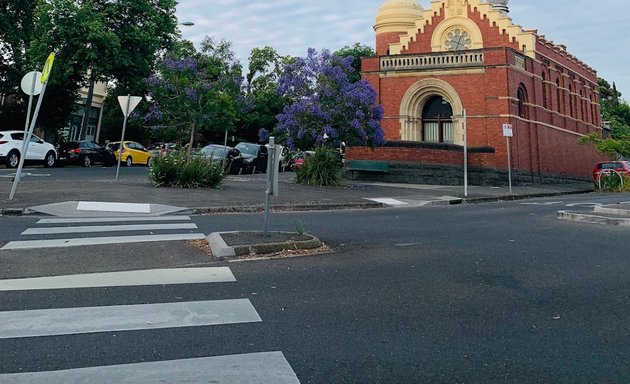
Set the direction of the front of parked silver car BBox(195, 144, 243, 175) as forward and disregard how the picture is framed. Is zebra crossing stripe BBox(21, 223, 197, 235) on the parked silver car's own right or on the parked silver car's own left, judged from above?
on the parked silver car's own left

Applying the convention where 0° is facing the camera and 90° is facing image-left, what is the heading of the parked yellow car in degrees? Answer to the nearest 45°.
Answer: approximately 225°

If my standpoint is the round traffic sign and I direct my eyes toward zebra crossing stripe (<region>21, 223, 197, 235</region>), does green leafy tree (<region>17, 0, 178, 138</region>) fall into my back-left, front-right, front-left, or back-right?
back-left

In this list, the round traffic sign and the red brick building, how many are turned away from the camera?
1

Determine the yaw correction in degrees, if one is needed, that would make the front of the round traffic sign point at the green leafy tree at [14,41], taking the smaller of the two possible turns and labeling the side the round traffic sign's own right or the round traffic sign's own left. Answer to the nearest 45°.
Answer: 0° — it already faces it

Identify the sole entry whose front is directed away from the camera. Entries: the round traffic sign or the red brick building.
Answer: the round traffic sign

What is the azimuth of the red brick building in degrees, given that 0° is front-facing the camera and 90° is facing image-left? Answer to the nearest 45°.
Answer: approximately 45°

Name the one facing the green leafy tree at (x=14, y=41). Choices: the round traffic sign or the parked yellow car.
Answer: the round traffic sign
